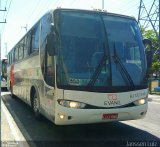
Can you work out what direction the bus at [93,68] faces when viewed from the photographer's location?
facing the viewer and to the right of the viewer

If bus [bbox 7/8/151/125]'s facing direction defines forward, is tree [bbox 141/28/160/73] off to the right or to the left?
on its left
